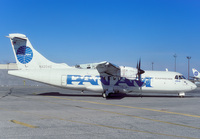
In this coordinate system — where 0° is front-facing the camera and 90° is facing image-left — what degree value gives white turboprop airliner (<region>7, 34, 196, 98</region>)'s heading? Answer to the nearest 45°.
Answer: approximately 270°
